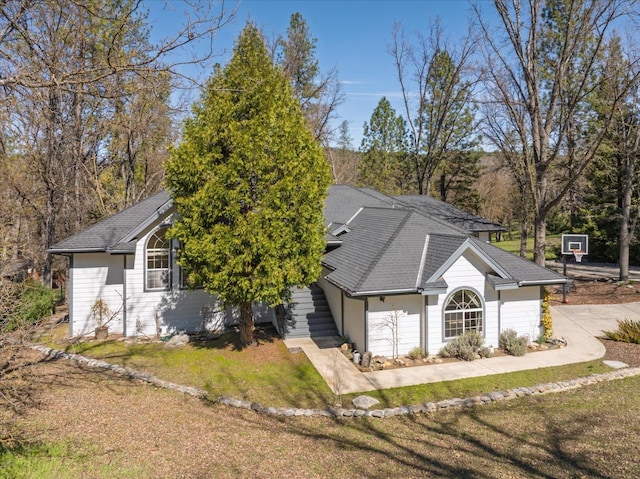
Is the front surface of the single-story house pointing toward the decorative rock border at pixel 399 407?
yes

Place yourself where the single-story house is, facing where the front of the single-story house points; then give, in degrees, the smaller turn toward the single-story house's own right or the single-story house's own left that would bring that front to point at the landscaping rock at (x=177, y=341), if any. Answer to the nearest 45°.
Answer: approximately 90° to the single-story house's own right

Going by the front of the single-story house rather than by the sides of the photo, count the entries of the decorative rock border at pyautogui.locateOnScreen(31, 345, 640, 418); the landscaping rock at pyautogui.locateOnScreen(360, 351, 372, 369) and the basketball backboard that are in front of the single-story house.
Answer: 2

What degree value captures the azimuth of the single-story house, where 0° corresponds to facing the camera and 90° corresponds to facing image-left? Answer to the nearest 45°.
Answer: approximately 0°

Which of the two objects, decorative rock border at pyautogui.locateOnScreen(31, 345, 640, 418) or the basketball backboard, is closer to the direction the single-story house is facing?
the decorative rock border

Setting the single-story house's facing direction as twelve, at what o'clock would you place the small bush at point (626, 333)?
The small bush is roughly at 9 o'clock from the single-story house.

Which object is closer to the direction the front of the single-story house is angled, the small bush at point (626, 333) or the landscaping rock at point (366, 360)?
the landscaping rock

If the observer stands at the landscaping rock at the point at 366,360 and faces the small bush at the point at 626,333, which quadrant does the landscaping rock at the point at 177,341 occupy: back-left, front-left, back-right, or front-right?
back-left

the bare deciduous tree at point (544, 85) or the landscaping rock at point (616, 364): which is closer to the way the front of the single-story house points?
the landscaping rock

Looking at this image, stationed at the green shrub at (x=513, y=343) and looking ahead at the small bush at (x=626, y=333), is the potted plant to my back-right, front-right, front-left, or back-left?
back-left

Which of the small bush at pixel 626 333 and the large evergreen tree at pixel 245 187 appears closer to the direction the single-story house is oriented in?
the large evergreen tree
